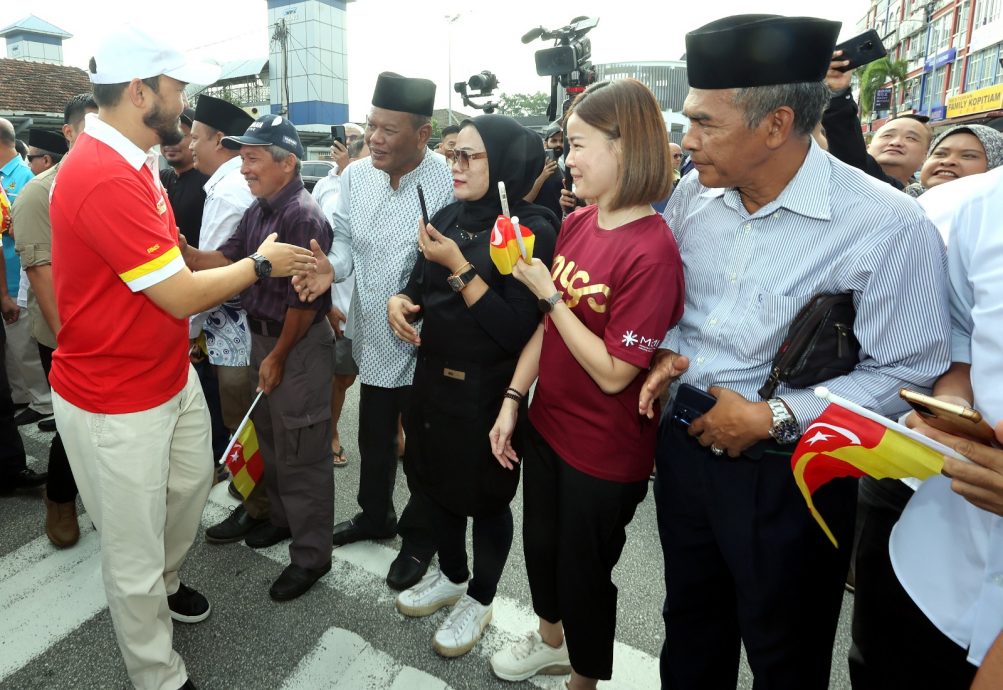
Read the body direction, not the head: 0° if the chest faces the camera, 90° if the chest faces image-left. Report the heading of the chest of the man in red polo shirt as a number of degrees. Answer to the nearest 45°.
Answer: approximately 270°

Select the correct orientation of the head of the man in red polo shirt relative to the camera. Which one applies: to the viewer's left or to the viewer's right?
to the viewer's right

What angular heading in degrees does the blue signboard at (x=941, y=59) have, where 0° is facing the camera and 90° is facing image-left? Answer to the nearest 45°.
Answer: approximately 45°

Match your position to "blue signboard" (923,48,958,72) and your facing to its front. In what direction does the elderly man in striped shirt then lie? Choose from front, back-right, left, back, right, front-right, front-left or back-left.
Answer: front-left

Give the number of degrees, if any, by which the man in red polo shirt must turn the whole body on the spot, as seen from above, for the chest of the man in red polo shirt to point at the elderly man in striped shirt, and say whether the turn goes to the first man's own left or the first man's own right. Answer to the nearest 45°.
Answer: approximately 45° to the first man's own right

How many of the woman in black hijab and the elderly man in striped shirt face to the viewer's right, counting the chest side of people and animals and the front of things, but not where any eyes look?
0

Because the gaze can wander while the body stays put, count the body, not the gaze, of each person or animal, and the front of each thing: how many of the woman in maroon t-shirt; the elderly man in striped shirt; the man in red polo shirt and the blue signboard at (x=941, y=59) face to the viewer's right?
1

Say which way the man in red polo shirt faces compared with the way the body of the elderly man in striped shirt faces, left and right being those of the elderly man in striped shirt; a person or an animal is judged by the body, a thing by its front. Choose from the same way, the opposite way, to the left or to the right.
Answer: the opposite way

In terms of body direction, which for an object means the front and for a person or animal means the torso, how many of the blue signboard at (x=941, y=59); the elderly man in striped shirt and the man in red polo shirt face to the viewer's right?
1

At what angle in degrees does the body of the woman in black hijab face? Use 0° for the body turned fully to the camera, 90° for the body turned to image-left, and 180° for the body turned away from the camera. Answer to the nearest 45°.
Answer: approximately 45°

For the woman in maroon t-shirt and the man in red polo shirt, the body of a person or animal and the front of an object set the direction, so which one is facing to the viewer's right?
the man in red polo shirt

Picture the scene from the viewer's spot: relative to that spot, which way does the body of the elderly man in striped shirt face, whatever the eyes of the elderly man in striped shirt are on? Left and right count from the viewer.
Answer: facing the viewer and to the left of the viewer

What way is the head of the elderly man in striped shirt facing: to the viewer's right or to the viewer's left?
to the viewer's left

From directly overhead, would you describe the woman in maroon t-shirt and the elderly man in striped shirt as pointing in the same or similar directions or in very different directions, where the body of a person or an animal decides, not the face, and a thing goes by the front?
same or similar directions

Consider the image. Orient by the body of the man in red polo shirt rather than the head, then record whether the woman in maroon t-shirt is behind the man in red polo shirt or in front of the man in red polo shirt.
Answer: in front

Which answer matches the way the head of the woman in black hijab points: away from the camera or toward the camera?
toward the camera
